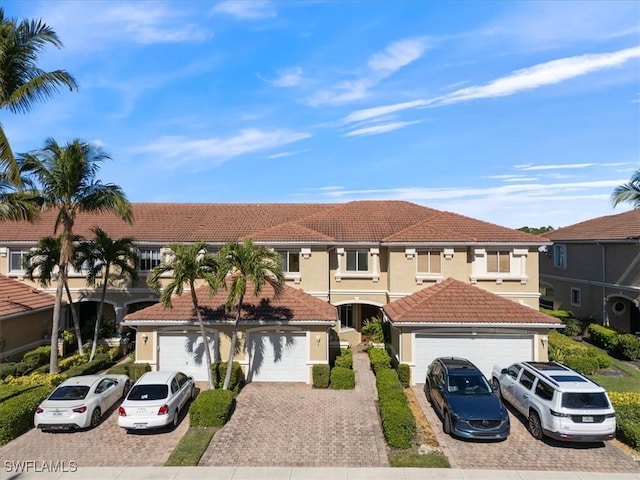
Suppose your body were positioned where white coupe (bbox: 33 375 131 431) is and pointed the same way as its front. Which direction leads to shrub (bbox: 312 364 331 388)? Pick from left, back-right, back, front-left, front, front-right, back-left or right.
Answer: front-right

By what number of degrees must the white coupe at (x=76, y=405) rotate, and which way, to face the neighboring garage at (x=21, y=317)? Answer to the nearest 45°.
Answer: approximately 45° to its left

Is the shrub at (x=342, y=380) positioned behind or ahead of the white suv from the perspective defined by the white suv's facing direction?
ahead

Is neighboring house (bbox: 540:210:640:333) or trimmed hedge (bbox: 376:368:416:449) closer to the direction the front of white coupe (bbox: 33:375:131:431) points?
the neighboring house

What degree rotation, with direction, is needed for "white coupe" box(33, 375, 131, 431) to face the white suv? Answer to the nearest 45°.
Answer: approximately 90° to its right

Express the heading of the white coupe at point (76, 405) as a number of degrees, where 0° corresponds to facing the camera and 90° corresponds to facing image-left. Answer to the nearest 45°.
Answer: approximately 225°

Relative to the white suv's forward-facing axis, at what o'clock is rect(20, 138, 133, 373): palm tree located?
The palm tree is roughly at 10 o'clock from the white suv.

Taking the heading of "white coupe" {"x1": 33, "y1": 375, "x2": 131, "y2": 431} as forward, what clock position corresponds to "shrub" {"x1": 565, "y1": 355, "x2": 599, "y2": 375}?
The shrub is roughly at 2 o'clock from the white coupe.

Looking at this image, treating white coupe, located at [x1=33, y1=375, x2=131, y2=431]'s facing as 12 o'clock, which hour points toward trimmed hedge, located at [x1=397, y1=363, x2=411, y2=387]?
The trimmed hedge is roughly at 2 o'clock from the white coupe.

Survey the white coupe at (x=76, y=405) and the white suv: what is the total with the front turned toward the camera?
0

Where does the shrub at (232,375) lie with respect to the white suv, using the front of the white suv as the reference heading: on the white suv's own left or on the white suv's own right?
on the white suv's own left

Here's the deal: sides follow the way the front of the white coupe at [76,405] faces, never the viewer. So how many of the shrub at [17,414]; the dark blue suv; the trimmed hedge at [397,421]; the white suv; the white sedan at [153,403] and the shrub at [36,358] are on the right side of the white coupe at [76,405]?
4

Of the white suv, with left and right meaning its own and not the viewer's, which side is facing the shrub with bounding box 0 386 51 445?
left
